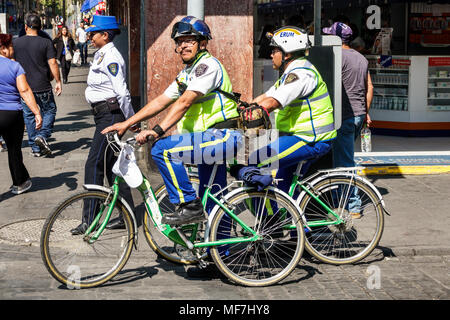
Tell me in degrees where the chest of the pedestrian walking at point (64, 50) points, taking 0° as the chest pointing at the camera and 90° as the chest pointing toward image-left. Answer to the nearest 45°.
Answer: approximately 0°

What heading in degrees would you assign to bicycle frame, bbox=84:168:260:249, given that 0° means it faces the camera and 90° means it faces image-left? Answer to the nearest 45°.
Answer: approximately 90°

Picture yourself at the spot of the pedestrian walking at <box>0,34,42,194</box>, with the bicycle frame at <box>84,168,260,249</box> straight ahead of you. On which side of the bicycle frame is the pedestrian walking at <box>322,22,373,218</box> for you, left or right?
left

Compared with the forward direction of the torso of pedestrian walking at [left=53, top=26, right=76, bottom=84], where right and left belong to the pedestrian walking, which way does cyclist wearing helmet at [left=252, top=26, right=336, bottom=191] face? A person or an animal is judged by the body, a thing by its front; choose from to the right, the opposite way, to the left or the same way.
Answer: to the right

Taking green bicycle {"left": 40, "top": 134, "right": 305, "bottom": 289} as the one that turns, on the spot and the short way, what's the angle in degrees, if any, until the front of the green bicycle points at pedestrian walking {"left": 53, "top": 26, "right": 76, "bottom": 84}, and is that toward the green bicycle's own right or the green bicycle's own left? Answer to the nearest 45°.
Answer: approximately 90° to the green bicycle's own right

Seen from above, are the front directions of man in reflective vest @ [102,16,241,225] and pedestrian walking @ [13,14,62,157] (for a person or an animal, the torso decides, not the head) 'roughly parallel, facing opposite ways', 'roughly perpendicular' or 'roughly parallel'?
roughly perpendicular

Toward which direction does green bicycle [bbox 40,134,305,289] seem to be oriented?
to the viewer's left

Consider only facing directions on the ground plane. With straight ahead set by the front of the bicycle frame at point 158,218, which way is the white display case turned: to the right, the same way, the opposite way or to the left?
to the left

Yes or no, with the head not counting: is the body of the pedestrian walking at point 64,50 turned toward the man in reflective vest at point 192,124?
yes

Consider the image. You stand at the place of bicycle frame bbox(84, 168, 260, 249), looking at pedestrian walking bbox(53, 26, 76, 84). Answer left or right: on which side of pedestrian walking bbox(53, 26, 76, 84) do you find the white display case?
right
